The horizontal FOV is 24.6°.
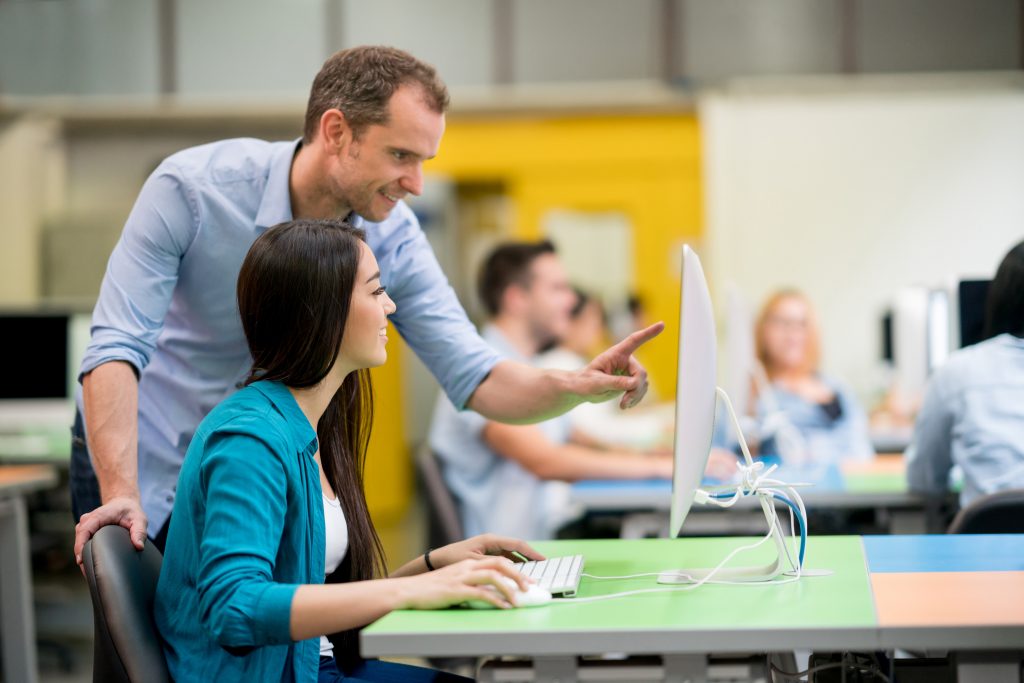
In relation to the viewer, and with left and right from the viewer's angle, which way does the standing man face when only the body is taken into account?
facing the viewer and to the right of the viewer

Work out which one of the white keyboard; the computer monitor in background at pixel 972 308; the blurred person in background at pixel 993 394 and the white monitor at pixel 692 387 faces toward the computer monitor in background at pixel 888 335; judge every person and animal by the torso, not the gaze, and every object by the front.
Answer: the blurred person in background

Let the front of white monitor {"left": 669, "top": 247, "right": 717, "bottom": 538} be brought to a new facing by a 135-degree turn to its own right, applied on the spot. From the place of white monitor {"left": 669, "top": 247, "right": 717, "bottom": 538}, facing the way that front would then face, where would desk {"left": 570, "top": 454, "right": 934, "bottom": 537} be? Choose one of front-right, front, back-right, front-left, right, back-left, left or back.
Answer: front-left

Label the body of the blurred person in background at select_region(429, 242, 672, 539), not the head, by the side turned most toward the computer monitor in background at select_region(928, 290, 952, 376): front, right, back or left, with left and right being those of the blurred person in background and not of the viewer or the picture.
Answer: front

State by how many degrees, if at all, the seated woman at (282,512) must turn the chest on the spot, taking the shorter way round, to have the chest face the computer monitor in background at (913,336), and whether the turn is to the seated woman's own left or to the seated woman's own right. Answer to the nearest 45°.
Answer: approximately 45° to the seated woman's own left

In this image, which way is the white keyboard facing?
to the viewer's left

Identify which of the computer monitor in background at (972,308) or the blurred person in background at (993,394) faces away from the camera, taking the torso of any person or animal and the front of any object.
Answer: the blurred person in background

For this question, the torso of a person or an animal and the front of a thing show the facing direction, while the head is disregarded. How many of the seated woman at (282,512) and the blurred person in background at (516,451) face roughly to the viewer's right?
2

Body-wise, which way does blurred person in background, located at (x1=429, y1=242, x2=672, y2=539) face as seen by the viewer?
to the viewer's right

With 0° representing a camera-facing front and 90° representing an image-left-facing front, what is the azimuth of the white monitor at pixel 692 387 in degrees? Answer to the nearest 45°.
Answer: approximately 90°

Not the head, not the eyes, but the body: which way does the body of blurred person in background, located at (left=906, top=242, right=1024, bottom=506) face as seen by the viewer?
away from the camera

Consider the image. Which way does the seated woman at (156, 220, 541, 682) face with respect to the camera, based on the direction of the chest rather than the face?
to the viewer's right

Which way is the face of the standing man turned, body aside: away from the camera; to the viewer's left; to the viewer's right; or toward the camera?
to the viewer's right

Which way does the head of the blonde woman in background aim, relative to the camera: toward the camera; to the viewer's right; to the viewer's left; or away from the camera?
toward the camera

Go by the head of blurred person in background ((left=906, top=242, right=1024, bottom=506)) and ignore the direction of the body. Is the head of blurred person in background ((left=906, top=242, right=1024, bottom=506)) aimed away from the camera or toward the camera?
away from the camera

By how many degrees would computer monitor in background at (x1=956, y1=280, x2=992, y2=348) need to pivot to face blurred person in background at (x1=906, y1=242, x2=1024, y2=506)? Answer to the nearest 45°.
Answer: approximately 45° to its right

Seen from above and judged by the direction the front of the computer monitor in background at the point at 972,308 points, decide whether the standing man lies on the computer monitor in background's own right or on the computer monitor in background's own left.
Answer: on the computer monitor in background's own right

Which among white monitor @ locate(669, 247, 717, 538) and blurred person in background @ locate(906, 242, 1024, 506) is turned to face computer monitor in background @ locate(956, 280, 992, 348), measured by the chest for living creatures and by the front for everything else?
the blurred person in background

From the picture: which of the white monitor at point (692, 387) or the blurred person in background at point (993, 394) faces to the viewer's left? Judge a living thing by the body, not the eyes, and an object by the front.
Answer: the white monitor
